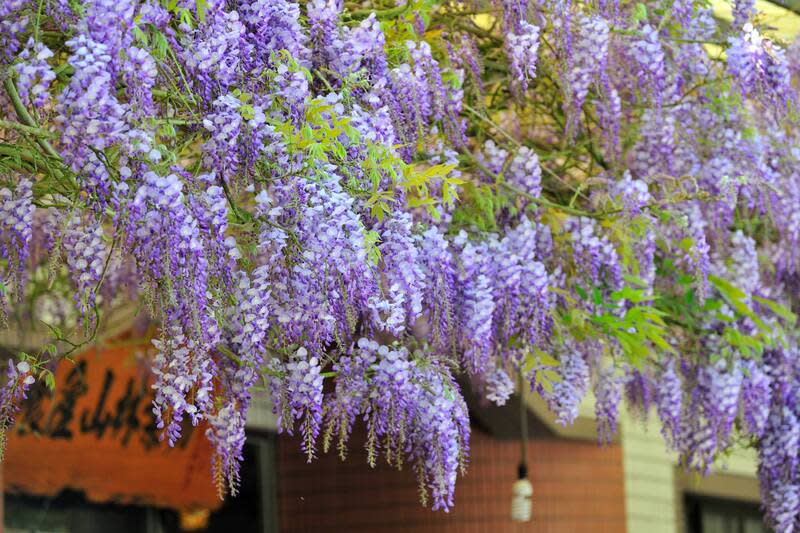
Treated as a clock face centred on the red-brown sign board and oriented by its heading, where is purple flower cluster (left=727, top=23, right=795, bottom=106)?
The purple flower cluster is roughly at 11 o'clock from the red-brown sign board.

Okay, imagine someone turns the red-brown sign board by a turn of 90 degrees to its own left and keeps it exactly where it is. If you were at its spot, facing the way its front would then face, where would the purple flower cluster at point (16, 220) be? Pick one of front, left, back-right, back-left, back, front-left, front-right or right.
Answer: right

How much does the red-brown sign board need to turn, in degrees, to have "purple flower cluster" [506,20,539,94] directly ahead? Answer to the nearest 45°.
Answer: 0° — it already faces it

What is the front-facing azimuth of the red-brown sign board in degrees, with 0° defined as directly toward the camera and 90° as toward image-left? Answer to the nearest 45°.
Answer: approximately 0°

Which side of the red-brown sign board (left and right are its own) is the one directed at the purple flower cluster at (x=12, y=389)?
front

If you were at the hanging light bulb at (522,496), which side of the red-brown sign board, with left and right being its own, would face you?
left
